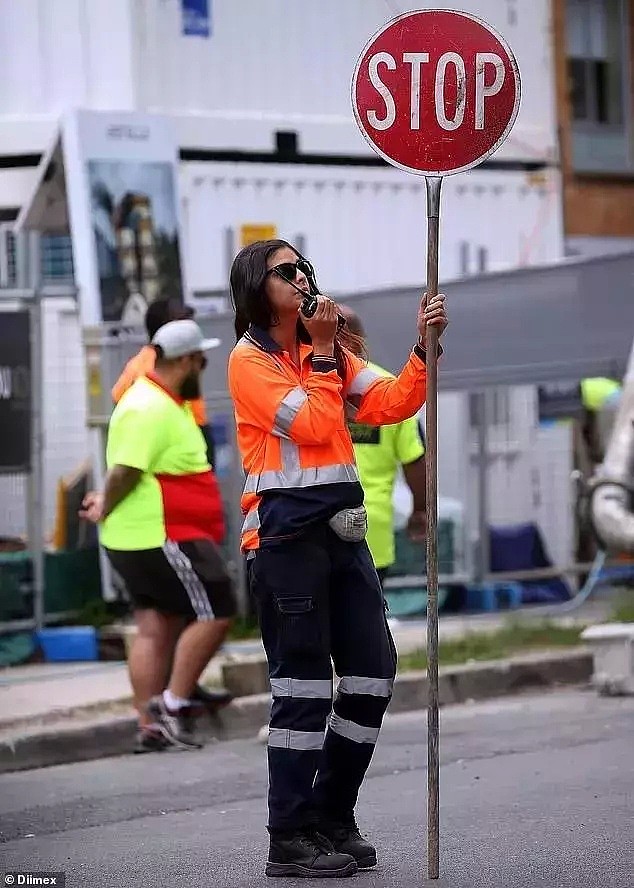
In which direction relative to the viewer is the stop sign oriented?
toward the camera

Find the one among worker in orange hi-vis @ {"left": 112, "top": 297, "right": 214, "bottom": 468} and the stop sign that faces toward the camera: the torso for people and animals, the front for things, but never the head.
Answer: the stop sign

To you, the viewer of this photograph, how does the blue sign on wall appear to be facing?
facing the viewer

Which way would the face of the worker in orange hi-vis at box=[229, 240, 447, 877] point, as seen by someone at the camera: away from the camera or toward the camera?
toward the camera

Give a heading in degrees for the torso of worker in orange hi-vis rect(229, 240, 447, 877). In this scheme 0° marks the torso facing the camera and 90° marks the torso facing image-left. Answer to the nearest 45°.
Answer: approximately 315°

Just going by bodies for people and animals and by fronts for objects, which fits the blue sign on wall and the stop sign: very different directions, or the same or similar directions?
same or similar directions

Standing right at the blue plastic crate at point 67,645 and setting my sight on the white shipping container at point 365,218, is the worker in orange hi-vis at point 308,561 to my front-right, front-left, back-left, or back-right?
back-right
